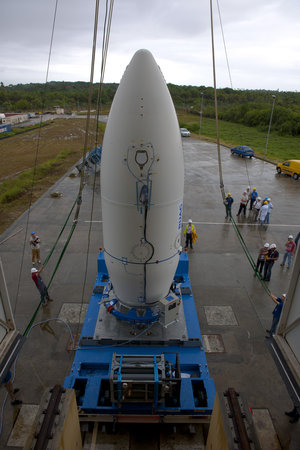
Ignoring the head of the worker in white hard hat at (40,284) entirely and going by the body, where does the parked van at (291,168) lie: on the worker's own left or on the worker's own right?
on the worker's own left

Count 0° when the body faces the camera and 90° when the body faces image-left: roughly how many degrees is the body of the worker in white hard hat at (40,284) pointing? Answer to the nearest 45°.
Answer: approximately 315°

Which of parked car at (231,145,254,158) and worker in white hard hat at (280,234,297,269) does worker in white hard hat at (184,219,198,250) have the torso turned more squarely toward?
the worker in white hard hat

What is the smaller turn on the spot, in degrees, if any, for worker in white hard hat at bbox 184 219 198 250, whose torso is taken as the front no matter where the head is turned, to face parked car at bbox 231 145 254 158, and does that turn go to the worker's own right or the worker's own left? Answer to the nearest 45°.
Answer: approximately 180°

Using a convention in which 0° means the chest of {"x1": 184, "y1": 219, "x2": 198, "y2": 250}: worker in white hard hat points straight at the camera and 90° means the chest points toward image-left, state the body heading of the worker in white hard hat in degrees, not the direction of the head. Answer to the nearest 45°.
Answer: approximately 0°

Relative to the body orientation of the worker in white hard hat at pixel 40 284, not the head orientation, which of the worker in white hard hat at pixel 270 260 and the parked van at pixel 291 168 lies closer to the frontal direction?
the worker in white hard hat
